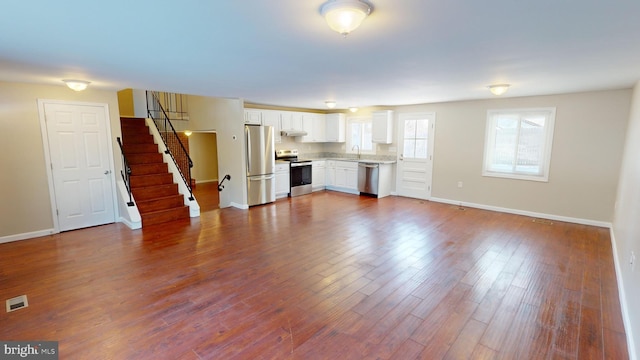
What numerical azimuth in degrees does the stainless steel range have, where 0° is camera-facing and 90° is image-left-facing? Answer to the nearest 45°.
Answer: approximately 315°

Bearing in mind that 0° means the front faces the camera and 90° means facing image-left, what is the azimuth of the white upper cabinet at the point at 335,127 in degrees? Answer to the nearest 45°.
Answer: approximately 45°

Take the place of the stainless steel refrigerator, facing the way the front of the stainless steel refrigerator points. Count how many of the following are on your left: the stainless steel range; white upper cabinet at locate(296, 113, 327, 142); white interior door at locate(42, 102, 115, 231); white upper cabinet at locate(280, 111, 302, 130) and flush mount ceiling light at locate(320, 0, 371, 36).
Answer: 3

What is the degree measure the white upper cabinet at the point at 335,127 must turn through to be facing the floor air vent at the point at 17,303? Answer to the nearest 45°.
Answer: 0° — it already faces it
